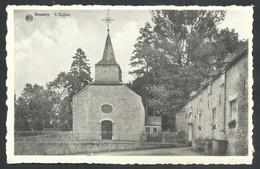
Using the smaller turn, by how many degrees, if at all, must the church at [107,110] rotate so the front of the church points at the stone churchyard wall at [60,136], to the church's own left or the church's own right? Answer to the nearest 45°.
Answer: approximately 45° to the church's own right

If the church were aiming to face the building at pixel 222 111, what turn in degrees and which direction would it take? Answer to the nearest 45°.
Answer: approximately 45° to its left

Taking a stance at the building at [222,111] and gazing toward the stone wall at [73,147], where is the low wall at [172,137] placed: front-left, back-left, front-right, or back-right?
front-right

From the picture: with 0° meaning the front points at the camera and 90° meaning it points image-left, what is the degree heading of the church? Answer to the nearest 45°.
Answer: approximately 0°
